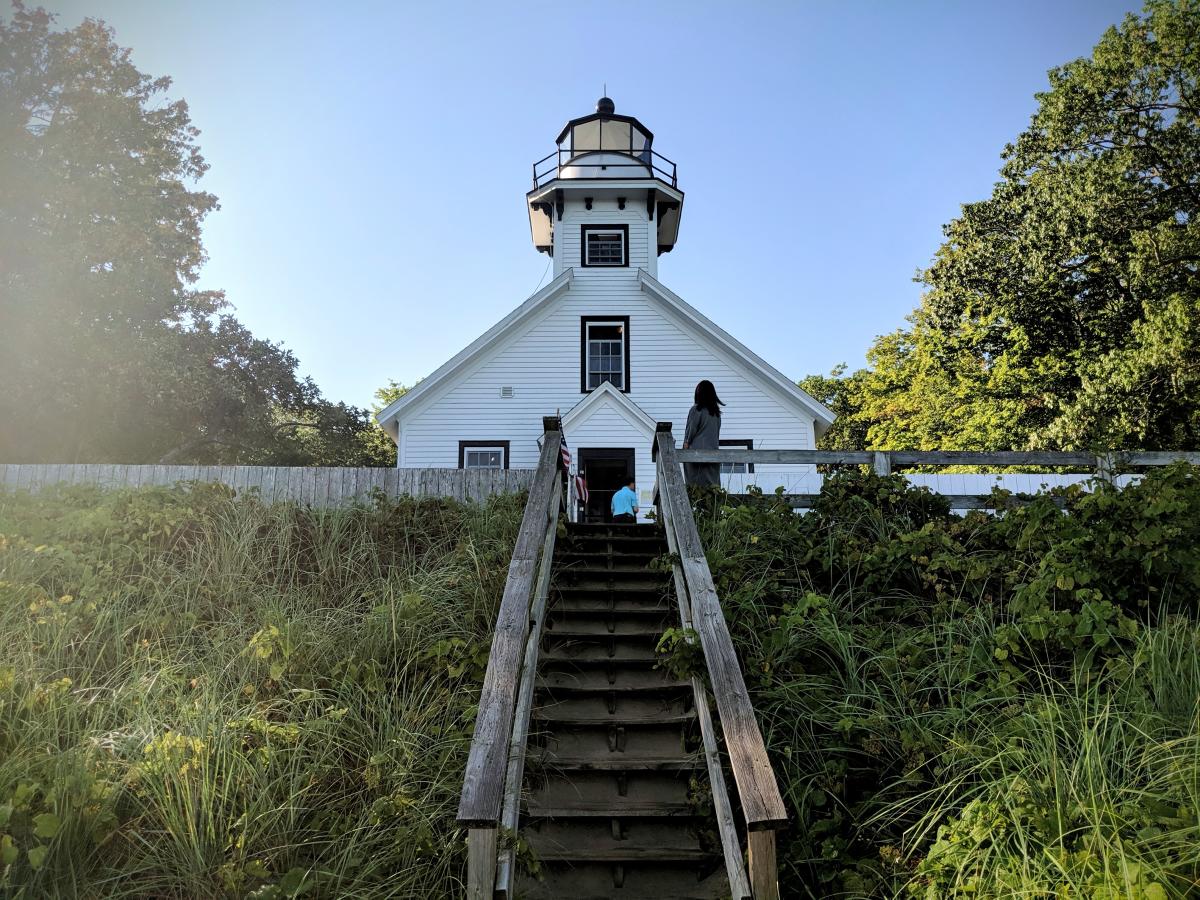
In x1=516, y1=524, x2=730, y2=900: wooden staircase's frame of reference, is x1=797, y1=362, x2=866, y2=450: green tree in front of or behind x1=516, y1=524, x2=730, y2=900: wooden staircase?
behind

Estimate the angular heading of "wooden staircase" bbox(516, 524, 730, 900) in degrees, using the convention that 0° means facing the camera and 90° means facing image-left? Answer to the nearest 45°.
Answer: approximately 0°

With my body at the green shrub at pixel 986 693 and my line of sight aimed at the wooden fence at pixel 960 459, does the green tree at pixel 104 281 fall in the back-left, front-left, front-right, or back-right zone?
front-left

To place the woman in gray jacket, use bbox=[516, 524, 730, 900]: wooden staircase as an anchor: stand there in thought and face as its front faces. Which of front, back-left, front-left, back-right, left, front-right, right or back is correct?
back

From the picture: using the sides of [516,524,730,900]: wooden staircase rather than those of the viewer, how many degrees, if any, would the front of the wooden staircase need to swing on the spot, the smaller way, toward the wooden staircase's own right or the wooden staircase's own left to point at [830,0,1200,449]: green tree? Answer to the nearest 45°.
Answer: approximately 135° to the wooden staircase's own left

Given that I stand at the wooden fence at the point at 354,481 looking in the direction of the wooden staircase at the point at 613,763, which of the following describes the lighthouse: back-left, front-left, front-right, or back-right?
back-left

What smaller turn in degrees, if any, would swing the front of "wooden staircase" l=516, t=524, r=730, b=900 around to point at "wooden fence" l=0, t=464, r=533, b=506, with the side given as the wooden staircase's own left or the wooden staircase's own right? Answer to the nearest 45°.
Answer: approximately 135° to the wooden staircase's own right

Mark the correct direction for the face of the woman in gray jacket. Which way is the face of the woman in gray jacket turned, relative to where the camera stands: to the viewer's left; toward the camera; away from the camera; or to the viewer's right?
away from the camera
